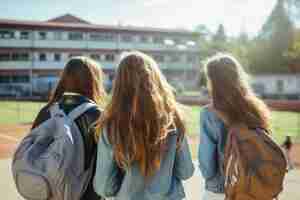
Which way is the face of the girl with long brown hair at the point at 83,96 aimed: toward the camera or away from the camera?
away from the camera

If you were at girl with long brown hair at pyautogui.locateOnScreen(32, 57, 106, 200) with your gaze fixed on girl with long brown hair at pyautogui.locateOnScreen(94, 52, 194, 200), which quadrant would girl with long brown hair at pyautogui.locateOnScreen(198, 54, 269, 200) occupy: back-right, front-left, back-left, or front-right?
front-left

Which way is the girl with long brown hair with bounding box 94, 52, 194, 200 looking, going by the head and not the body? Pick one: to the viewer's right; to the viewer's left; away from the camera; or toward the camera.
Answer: away from the camera

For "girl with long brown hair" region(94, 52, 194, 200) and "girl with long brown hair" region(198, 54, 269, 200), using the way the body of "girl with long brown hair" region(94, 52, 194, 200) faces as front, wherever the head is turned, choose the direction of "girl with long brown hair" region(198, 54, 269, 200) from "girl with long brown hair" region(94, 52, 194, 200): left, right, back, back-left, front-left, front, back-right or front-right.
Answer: front-right

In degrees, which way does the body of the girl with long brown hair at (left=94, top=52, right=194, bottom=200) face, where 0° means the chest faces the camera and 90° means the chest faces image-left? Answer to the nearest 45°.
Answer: approximately 180°

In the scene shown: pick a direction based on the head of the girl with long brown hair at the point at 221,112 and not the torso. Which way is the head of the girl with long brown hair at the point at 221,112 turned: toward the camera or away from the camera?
away from the camera

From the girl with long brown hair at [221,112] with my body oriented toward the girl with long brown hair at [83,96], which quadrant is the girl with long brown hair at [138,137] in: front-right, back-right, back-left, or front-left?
front-left
